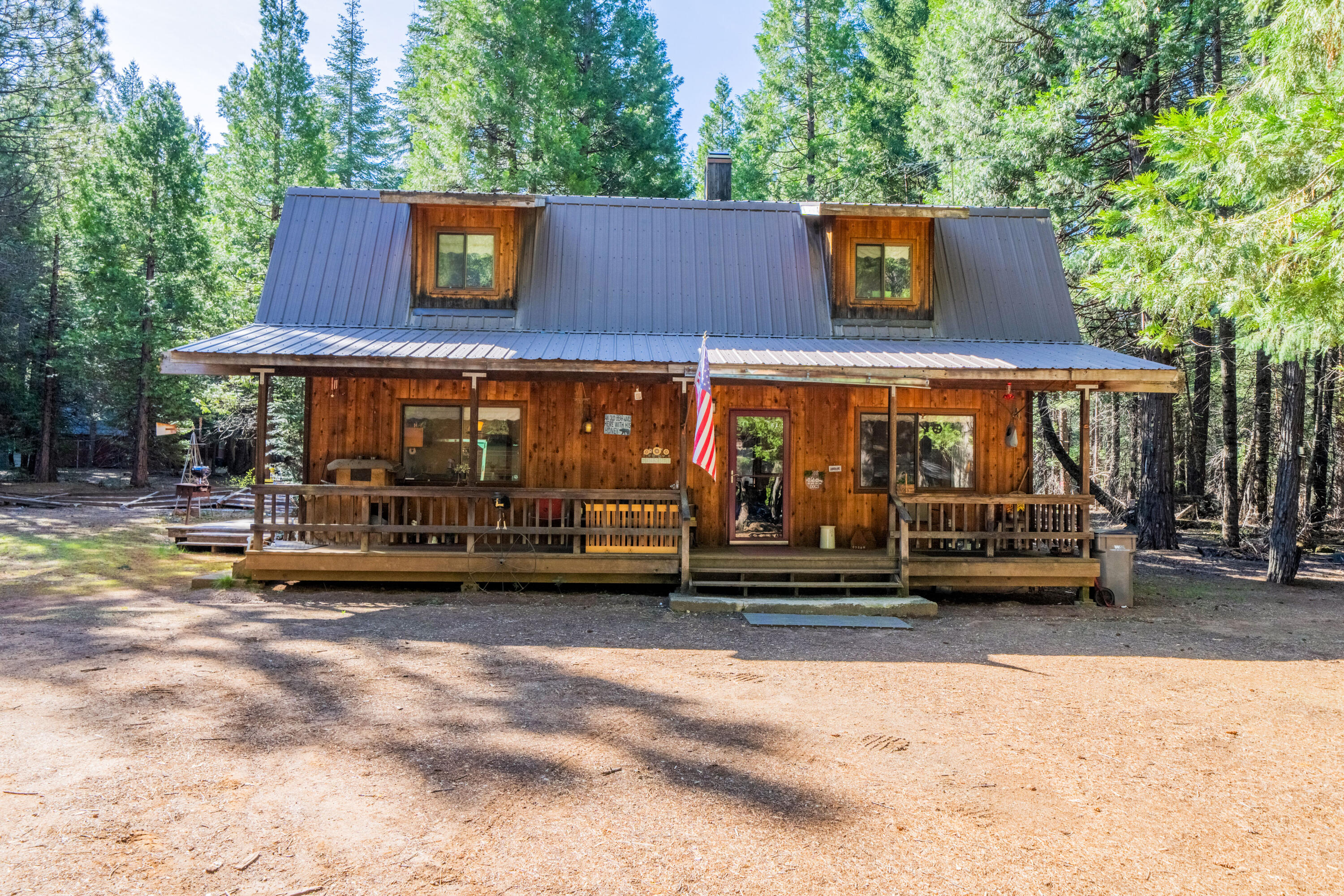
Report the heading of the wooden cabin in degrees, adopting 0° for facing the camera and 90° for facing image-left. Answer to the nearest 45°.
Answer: approximately 0°

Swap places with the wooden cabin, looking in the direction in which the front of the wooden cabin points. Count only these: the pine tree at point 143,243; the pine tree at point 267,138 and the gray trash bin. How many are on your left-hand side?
1

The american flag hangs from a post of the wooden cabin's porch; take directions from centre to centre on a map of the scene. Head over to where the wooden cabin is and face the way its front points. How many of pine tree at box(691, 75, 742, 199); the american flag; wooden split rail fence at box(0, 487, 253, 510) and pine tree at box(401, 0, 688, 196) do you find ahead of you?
1

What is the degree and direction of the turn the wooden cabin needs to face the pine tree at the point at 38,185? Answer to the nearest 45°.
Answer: approximately 135° to its right

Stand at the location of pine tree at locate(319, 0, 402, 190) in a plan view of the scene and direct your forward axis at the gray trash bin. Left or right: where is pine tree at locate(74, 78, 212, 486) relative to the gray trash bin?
right

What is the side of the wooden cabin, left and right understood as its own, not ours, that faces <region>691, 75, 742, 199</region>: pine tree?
back

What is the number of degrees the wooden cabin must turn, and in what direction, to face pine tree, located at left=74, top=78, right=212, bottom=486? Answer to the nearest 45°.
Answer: approximately 135° to its right

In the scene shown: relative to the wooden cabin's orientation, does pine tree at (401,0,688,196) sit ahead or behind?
behind

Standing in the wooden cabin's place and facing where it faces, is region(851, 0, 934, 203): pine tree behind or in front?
behind

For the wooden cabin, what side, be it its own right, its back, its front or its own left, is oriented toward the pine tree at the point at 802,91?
back

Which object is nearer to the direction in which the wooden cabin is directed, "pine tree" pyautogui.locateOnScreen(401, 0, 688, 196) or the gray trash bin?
the gray trash bin
